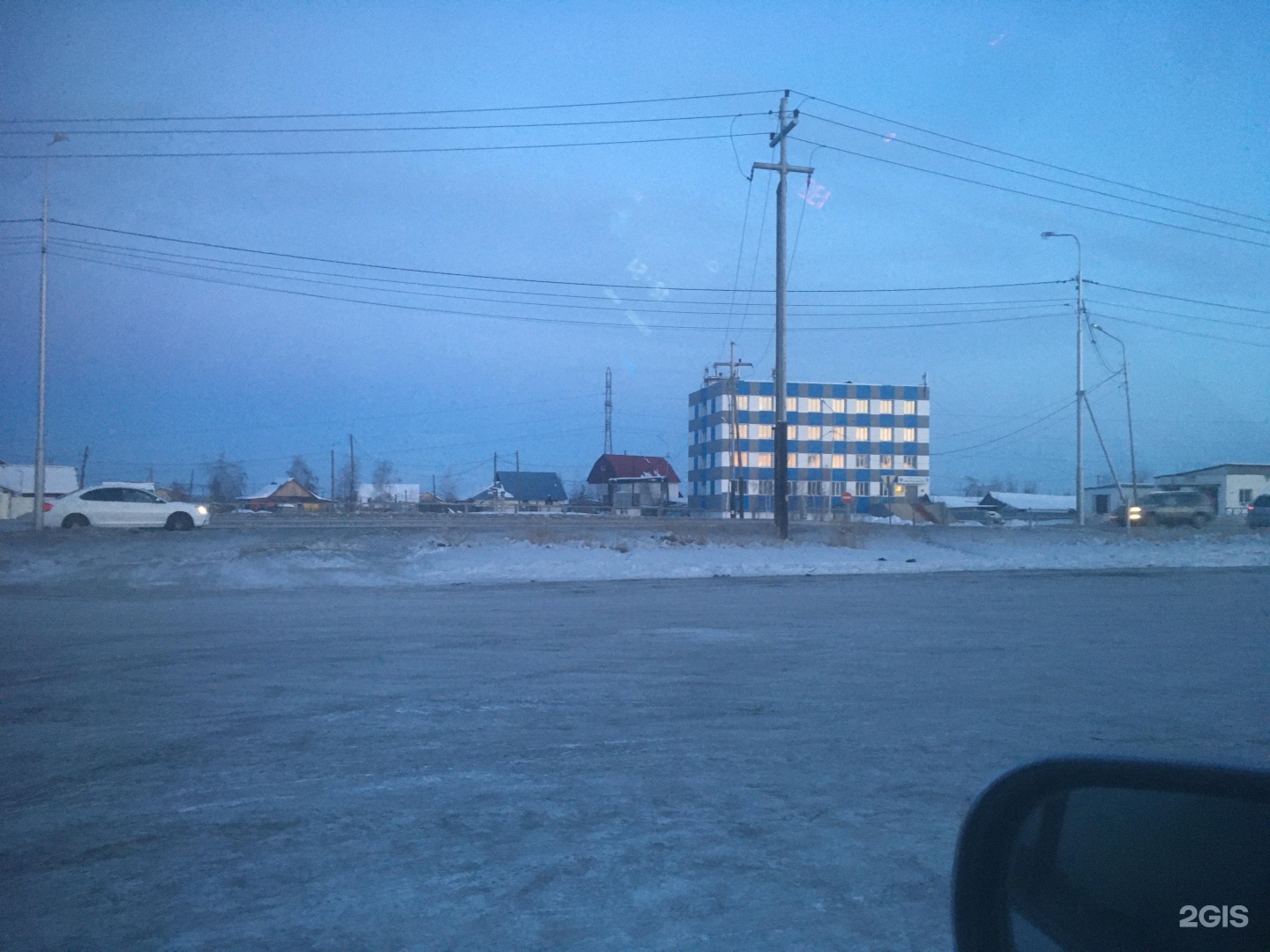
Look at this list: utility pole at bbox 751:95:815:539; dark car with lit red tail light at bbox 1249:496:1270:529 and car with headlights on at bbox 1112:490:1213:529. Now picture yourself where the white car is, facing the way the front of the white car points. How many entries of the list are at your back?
0

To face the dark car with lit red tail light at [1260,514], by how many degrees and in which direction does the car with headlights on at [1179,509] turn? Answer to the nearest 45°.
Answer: approximately 180°

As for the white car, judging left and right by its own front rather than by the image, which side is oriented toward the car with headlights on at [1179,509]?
front

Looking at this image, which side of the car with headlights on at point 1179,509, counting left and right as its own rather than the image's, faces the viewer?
left

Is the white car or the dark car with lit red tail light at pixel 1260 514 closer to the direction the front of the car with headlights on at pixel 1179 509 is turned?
the white car

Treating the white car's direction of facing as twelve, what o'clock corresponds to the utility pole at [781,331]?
The utility pole is roughly at 1 o'clock from the white car.

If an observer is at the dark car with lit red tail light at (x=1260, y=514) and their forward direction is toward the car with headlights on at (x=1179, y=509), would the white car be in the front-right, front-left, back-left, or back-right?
front-left

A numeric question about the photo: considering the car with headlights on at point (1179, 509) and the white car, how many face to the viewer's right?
1

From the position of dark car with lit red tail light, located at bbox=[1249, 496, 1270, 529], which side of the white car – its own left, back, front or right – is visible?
front

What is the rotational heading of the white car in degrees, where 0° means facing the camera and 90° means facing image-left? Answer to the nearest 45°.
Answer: approximately 270°
